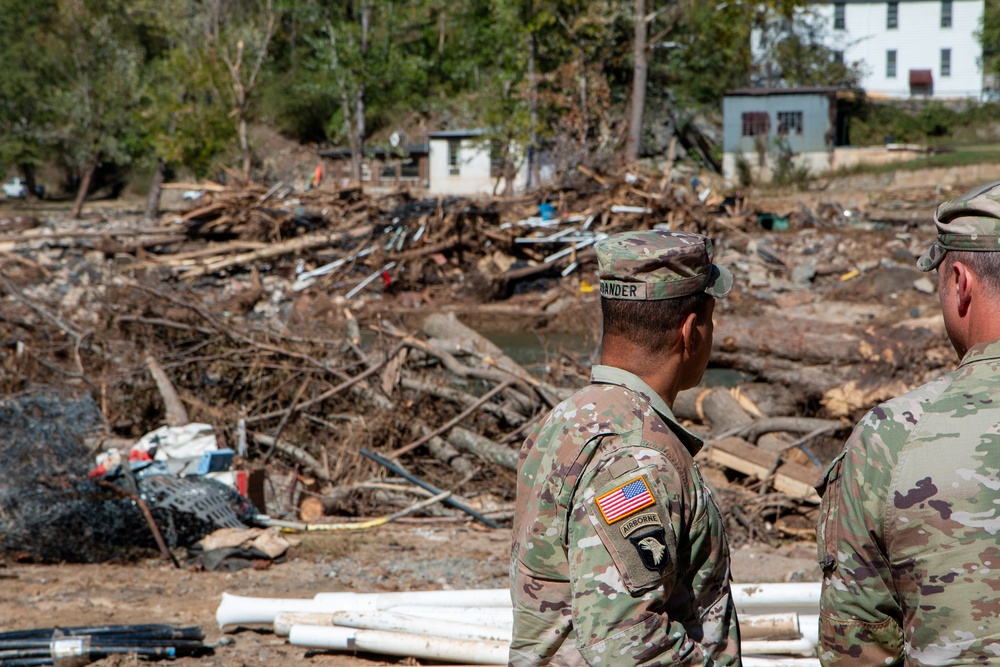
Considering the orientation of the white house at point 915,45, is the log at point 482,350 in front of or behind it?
in front

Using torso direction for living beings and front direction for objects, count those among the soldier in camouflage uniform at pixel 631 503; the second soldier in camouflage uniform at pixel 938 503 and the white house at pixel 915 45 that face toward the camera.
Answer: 1

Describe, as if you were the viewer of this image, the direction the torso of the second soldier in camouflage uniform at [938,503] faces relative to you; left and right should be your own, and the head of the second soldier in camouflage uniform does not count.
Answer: facing away from the viewer and to the left of the viewer

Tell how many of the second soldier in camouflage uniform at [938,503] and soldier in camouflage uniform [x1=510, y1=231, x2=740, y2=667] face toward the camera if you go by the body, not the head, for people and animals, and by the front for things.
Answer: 0

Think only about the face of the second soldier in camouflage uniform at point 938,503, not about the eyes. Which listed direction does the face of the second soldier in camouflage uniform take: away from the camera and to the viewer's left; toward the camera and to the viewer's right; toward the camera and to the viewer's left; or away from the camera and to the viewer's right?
away from the camera and to the viewer's left

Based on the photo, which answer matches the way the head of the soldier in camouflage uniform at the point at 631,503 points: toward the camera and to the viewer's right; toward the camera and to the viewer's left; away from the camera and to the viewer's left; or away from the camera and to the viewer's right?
away from the camera and to the viewer's right

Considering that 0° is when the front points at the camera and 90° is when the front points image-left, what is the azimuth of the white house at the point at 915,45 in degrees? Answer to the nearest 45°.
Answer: approximately 0°

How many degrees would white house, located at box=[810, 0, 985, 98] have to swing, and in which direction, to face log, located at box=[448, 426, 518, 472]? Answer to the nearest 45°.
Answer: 0° — it already faces it

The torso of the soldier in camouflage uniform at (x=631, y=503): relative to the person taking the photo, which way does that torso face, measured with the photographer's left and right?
facing away from the viewer and to the right of the viewer

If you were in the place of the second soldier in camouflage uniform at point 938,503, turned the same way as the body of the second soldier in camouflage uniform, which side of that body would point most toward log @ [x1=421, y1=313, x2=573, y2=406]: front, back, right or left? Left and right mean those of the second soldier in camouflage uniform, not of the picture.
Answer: front
